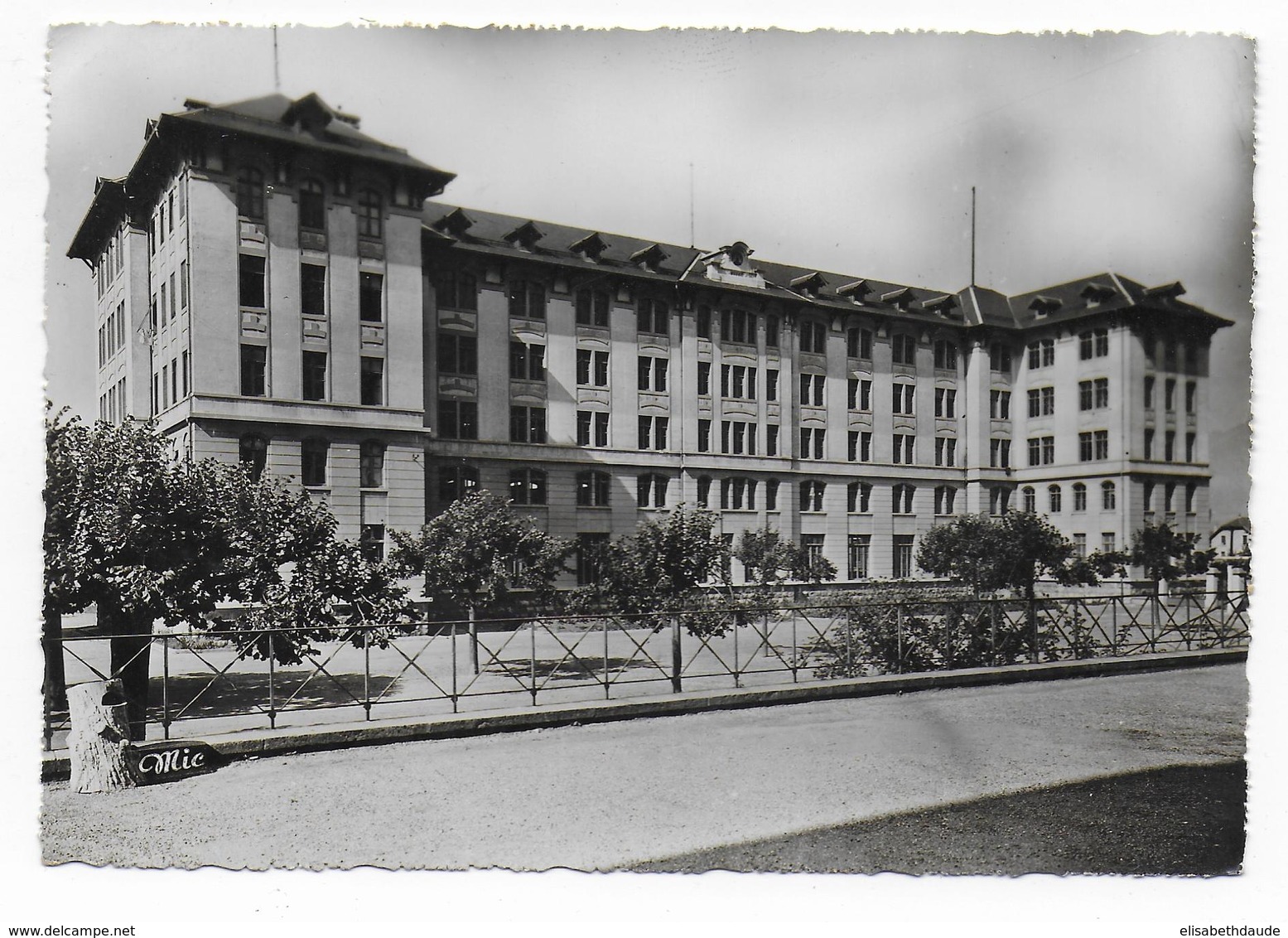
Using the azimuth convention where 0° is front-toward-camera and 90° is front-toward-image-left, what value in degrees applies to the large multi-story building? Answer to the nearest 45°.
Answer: approximately 315°

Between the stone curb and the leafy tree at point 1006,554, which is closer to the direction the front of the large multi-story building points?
the stone curb
